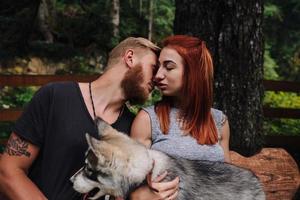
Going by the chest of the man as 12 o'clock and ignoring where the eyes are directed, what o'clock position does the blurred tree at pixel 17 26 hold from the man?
The blurred tree is roughly at 7 o'clock from the man.

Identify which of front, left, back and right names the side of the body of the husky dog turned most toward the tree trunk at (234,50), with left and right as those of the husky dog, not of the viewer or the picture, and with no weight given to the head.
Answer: right

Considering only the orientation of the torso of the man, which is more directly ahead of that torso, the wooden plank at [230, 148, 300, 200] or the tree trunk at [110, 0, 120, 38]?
the wooden plank

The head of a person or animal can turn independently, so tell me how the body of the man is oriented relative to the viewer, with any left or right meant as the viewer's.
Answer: facing the viewer and to the right of the viewer

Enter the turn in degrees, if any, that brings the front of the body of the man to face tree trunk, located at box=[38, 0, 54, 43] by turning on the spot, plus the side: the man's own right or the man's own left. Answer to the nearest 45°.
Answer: approximately 135° to the man's own left

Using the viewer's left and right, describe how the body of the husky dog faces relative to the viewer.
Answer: facing to the left of the viewer

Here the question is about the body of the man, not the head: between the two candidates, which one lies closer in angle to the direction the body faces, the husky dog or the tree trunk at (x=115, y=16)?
the husky dog

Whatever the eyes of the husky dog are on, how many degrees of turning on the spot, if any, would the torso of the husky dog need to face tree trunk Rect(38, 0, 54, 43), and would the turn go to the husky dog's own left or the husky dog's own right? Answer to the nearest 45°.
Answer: approximately 90° to the husky dog's own right

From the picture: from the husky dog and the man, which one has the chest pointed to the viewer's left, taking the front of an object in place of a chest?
the husky dog

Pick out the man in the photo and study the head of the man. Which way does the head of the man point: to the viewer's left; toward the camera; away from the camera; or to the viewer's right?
to the viewer's right

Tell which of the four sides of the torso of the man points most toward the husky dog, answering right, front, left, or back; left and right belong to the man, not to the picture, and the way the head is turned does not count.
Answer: front

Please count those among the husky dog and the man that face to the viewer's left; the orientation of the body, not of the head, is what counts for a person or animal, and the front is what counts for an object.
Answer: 1

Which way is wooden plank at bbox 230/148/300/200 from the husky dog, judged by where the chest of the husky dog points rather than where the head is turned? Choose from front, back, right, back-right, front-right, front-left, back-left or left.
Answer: back-right
